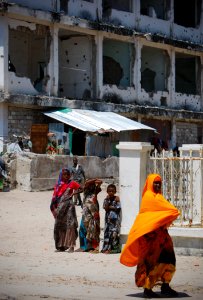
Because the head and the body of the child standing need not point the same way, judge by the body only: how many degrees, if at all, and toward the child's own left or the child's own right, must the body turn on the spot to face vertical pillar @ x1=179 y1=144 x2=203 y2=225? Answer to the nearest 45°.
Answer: approximately 90° to the child's own left

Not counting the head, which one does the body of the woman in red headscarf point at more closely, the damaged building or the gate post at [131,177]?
the gate post

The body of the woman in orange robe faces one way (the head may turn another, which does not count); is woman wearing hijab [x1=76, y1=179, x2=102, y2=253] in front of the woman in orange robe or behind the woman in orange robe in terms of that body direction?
behind

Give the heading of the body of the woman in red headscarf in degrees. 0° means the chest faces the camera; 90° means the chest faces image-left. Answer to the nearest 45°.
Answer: approximately 315°

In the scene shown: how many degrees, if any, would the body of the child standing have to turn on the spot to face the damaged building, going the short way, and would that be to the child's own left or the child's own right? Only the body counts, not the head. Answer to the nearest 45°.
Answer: approximately 180°

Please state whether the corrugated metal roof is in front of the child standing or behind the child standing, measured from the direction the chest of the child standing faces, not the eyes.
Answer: behind

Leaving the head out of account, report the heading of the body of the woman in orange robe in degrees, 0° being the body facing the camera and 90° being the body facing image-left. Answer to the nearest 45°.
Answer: approximately 315°

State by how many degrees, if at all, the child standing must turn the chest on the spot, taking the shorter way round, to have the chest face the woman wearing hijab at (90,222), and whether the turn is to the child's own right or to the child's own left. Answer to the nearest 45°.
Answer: approximately 135° to the child's own right

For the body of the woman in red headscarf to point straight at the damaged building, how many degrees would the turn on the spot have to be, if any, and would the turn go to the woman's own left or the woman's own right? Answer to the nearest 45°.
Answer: approximately 135° to the woman's own left
